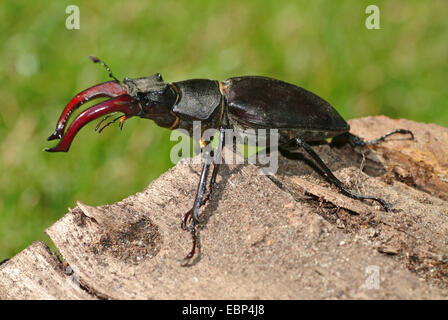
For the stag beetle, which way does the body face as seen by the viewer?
to the viewer's left
